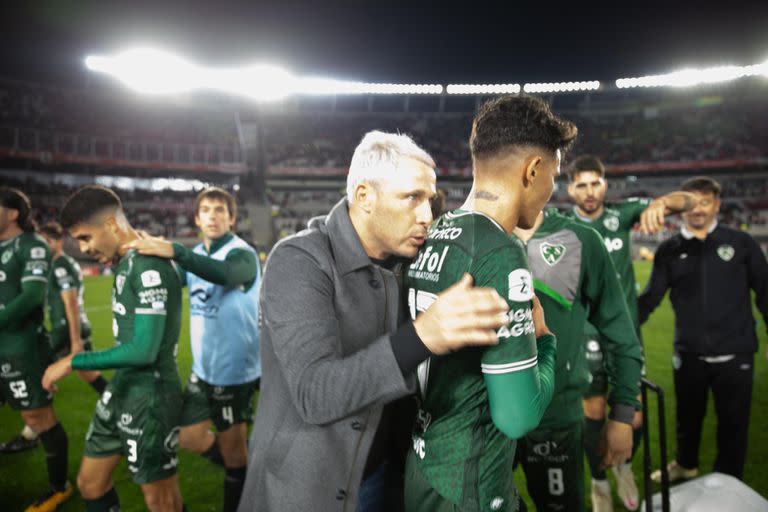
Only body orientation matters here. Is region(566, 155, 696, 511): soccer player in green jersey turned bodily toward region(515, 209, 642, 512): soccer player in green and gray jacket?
yes

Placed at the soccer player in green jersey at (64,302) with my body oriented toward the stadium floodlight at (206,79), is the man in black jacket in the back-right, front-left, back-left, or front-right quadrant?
back-right

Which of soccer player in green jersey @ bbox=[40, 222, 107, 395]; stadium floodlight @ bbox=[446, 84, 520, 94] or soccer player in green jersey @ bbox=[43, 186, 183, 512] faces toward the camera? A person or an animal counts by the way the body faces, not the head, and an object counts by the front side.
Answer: the stadium floodlight

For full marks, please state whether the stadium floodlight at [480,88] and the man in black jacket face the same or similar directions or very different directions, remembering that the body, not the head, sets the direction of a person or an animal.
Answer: same or similar directions

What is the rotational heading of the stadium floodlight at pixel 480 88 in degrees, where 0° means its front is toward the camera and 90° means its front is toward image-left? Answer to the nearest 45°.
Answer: approximately 0°

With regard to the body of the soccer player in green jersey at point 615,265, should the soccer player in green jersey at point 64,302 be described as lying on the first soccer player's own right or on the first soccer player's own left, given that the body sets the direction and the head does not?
on the first soccer player's own right

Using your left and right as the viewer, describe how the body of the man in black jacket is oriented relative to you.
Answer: facing the viewer

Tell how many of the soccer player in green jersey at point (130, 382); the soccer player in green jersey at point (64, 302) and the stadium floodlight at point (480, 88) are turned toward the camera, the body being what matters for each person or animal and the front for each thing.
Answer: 1

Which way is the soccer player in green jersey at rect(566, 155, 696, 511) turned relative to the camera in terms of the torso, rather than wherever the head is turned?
toward the camera

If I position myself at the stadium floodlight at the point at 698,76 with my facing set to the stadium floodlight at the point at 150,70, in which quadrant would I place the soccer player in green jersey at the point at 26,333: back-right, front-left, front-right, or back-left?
front-left

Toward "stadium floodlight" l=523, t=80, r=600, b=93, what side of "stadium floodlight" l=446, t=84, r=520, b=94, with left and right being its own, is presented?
left
